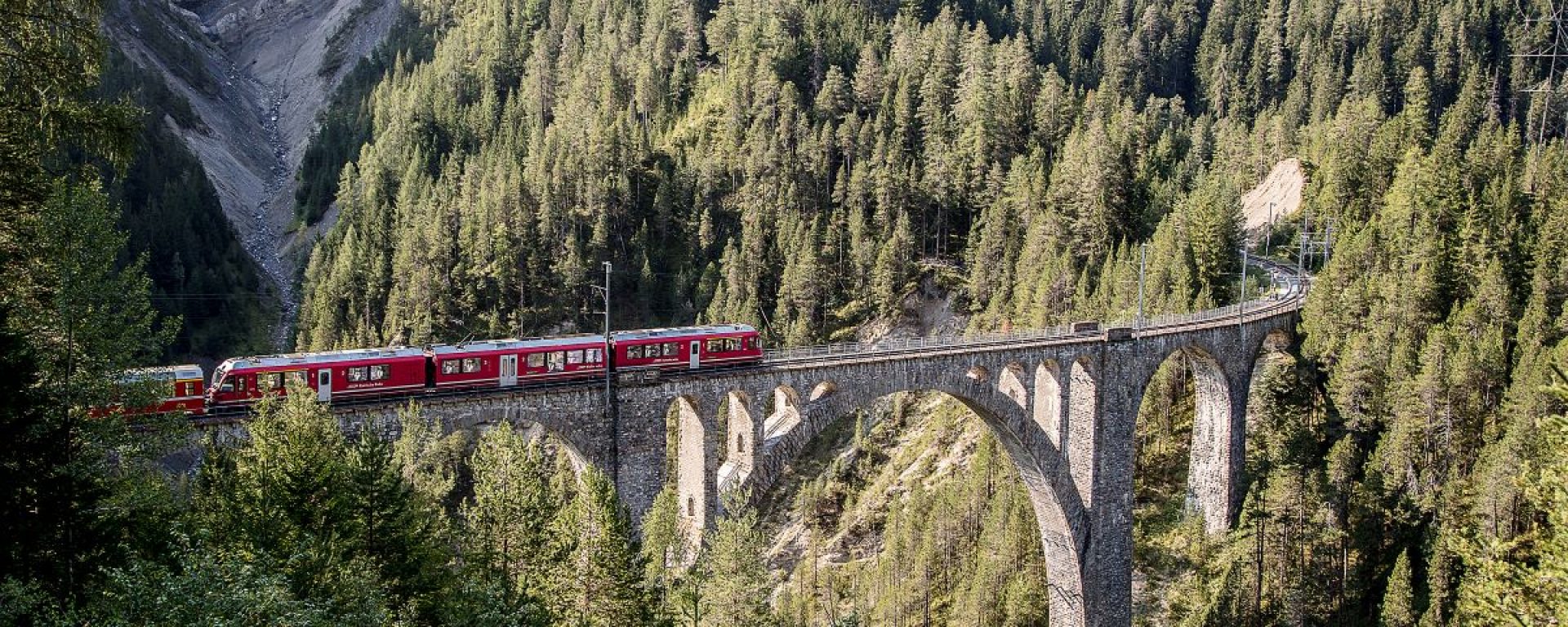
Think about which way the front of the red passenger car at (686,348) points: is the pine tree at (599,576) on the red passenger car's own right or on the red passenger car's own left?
on the red passenger car's own right

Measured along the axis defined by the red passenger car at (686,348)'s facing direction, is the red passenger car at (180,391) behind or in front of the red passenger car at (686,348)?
behind

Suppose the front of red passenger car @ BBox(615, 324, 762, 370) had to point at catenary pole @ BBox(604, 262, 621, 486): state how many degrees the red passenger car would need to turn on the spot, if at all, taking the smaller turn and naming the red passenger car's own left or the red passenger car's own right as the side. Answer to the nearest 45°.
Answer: approximately 135° to the red passenger car's own right

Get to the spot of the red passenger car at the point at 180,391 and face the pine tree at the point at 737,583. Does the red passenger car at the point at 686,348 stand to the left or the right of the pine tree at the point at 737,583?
left

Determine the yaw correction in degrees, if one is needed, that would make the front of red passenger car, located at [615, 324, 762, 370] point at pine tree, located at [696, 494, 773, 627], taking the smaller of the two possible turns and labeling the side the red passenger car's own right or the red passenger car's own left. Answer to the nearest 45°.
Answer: approximately 90° to the red passenger car's own right

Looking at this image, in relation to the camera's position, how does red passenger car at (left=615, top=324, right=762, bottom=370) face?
facing to the right of the viewer
